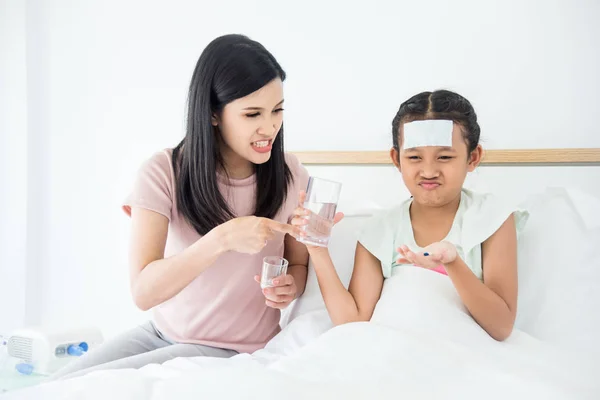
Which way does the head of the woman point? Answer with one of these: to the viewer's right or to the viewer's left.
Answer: to the viewer's right

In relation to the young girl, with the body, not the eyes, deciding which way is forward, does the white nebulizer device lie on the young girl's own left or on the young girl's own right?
on the young girl's own right

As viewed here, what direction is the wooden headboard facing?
toward the camera

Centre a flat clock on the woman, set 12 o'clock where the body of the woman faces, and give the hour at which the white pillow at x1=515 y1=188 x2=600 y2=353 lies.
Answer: The white pillow is roughly at 11 o'clock from the woman.

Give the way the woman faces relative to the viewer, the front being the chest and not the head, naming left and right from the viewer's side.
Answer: facing the viewer and to the right of the viewer

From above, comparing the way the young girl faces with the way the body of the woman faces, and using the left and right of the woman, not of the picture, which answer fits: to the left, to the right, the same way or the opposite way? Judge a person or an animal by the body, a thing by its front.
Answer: to the right

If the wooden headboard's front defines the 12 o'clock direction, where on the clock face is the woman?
The woman is roughly at 2 o'clock from the wooden headboard.

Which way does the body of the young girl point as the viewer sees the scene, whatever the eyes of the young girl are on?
toward the camera

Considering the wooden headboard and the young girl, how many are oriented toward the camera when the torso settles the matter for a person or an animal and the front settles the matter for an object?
2
